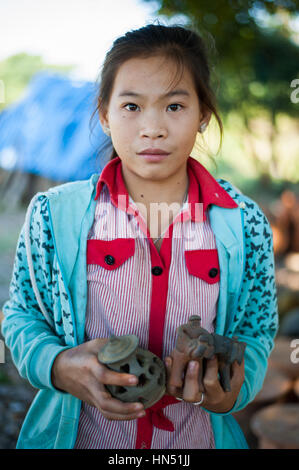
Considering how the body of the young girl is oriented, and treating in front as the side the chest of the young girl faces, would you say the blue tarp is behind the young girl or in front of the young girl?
behind

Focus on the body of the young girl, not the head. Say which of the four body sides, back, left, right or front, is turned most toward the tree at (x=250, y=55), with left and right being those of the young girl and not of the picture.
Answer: back

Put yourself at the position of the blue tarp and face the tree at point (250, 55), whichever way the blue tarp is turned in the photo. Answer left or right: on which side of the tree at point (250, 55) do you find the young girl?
right

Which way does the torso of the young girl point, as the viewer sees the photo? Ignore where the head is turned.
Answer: toward the camera
